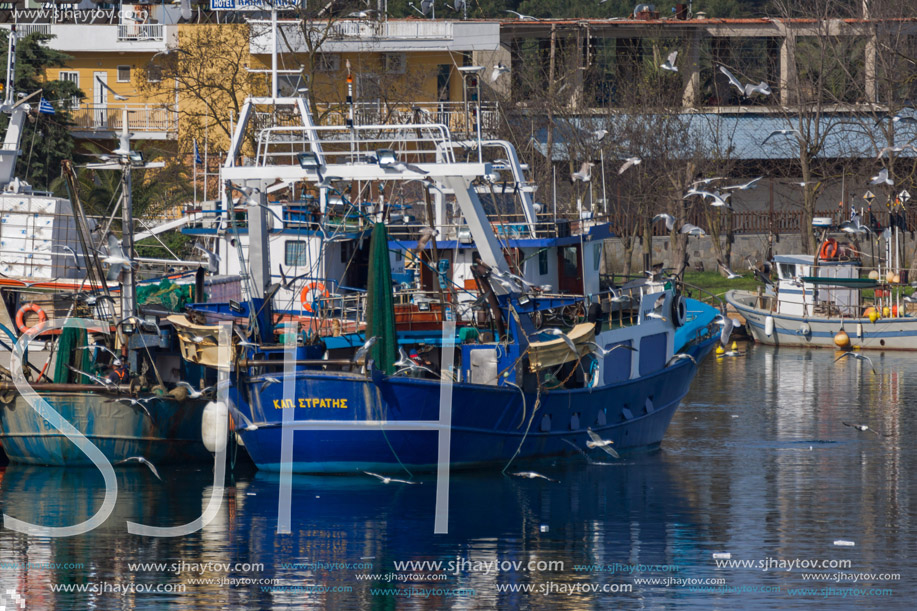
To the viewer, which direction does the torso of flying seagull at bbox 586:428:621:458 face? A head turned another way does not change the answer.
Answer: to the viewer's right

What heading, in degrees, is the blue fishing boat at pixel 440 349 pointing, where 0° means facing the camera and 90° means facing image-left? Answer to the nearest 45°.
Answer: approximately 225°

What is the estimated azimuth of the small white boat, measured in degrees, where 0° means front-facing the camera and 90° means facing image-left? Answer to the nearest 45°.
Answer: approximately 90°

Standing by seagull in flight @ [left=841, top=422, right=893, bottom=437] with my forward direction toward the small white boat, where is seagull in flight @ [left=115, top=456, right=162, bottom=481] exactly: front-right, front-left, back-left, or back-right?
back-left

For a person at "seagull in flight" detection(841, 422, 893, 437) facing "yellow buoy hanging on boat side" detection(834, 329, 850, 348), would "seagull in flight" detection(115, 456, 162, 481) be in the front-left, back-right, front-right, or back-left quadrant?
back-left

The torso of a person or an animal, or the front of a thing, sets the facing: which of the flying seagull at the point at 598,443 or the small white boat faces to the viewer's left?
the small white boat

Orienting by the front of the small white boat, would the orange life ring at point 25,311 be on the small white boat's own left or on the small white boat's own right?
on the small white boat's own left
